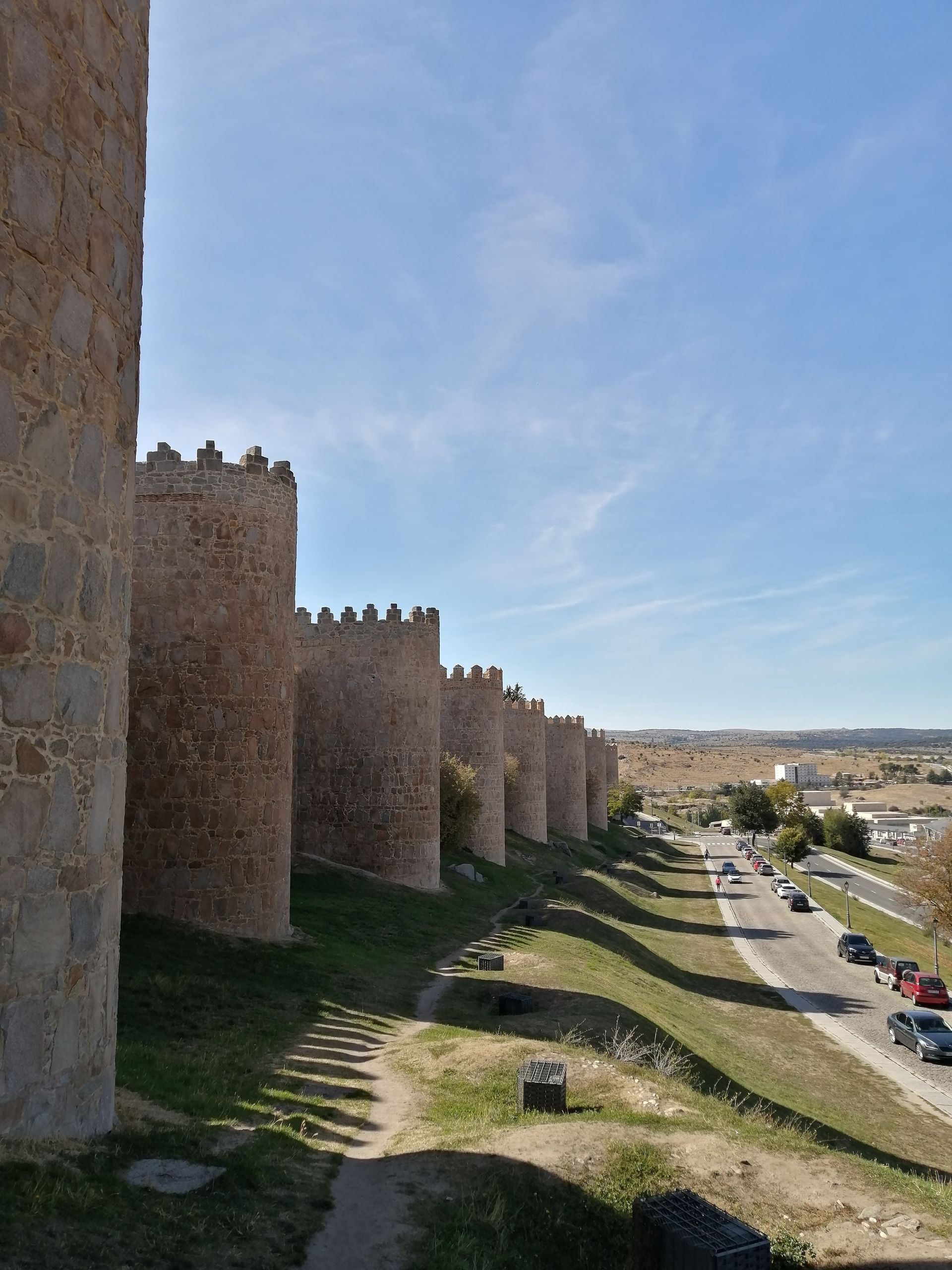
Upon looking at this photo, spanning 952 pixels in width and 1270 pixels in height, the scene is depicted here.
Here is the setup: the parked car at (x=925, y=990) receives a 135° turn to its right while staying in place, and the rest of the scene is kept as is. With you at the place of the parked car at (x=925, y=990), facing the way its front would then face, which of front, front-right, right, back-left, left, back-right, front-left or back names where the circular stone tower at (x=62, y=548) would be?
right

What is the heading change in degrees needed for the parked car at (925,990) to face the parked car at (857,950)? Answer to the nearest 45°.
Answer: approximately 45° to its right

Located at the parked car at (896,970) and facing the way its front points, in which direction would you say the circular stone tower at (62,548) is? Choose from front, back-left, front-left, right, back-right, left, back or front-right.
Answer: back-left

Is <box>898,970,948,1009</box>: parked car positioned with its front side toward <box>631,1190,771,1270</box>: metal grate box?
no

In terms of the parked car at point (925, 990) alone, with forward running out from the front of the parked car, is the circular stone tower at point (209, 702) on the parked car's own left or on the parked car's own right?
on the parked car's own left

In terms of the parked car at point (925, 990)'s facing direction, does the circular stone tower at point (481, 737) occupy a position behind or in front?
in front

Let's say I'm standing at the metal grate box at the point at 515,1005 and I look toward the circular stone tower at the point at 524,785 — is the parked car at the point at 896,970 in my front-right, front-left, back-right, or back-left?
front-right

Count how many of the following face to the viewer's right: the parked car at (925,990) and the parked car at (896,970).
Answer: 0

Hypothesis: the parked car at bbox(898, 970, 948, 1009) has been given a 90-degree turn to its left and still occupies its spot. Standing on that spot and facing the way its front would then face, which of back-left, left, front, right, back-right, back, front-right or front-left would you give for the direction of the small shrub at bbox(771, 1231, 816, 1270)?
front-left

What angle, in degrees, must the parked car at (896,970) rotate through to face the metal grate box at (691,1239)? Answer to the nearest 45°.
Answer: approximately 135° to its left
